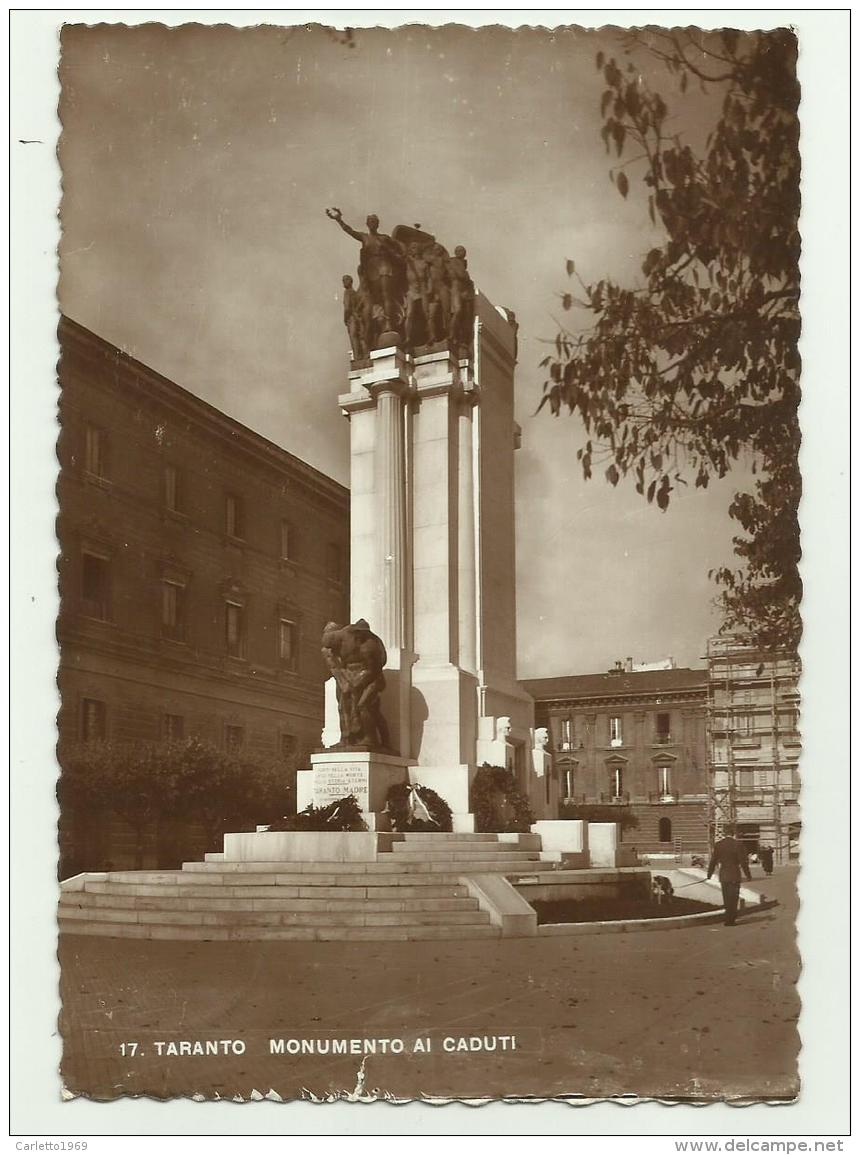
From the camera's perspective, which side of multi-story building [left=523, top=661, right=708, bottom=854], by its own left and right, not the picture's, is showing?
front

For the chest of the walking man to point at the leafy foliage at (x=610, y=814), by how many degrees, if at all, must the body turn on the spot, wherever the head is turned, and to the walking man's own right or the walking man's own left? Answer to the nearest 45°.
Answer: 0° — they already face it

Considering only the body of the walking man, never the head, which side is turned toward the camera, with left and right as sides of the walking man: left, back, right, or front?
back

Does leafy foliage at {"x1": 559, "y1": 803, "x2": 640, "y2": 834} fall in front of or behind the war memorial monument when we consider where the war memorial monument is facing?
behind

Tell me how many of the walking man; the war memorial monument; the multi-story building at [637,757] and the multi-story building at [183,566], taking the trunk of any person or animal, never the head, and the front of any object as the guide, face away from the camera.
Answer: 1

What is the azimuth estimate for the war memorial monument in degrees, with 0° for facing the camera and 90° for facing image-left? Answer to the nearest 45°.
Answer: approximately 45°

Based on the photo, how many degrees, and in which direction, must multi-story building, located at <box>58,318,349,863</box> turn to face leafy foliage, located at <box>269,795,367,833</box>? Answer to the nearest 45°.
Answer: approximately 45° to its right

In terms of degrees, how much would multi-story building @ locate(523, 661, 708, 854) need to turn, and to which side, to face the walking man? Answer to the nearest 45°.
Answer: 0° — it already faces them
